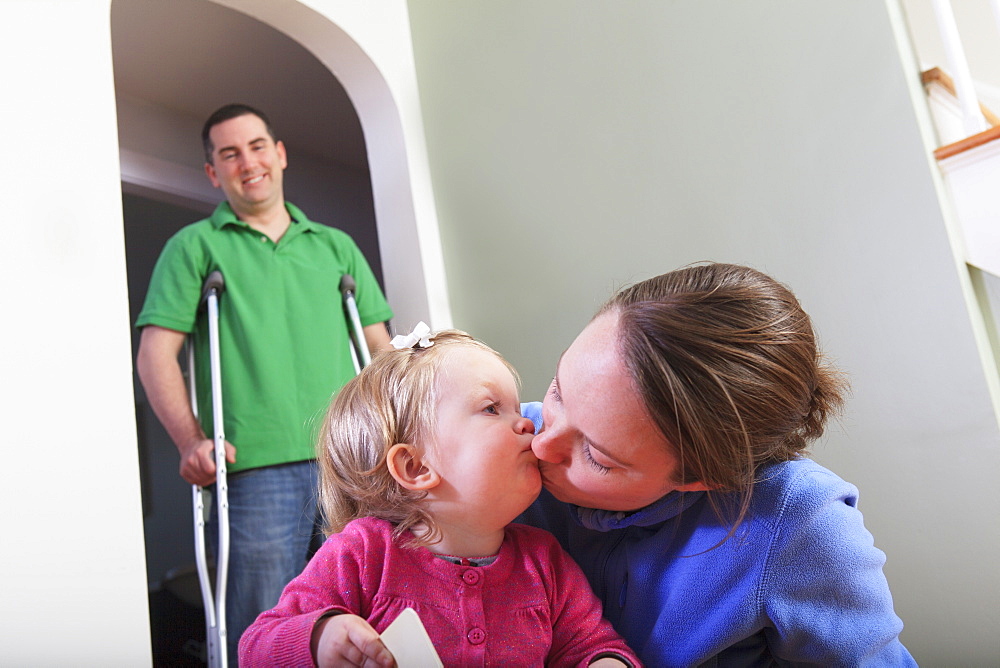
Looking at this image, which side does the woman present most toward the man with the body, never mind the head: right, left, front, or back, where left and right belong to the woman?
right

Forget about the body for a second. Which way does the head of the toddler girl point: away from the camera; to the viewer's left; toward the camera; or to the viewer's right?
to the viewer's right

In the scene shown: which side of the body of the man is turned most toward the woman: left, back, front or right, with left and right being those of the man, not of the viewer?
front

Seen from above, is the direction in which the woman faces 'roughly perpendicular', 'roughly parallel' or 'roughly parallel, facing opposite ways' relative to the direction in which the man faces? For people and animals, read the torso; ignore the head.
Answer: roughly perpendicular

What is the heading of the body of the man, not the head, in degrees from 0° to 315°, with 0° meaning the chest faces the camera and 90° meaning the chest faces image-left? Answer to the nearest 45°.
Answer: approximately 0°

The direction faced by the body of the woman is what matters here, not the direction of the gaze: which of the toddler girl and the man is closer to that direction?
the toddler girl

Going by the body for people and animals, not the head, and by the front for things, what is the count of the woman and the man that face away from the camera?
0
